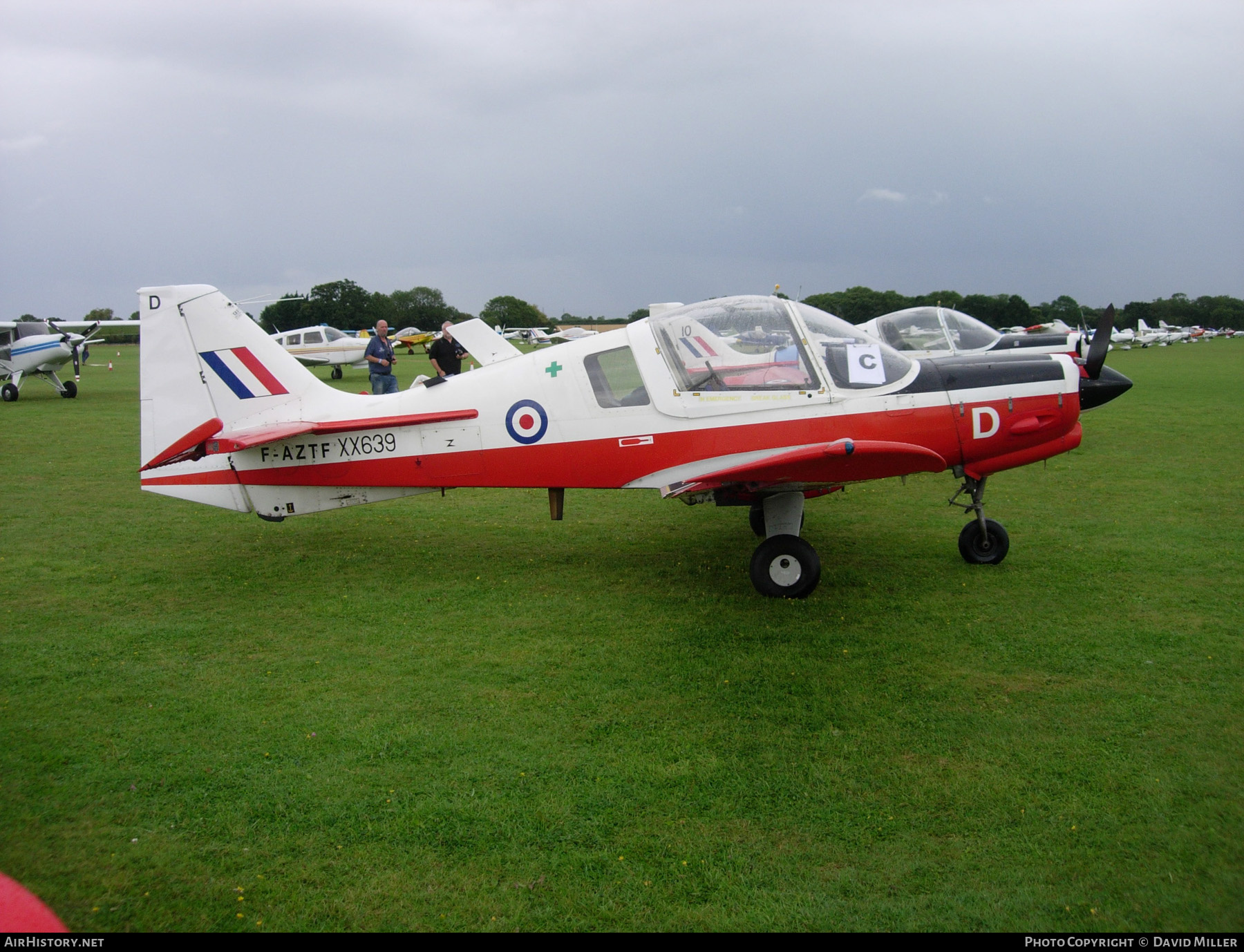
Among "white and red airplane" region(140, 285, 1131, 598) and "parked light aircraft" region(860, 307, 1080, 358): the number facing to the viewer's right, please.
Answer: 2

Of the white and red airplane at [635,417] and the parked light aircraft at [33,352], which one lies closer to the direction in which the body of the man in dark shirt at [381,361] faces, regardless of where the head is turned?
the white and red airplane

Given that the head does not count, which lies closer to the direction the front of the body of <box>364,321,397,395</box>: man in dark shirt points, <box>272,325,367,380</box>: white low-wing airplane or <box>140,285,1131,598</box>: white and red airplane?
the white and red airplane

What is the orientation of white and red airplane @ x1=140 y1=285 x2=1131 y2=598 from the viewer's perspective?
to the viewer's right

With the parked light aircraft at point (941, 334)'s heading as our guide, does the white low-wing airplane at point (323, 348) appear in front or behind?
behind

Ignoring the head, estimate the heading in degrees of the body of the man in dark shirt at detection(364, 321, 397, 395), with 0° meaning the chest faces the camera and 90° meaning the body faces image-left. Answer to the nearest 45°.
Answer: approximately 315°

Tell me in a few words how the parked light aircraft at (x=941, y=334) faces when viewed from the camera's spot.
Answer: facing to the right of the viewer

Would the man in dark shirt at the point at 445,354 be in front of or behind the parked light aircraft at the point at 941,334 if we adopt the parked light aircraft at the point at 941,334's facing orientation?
behind

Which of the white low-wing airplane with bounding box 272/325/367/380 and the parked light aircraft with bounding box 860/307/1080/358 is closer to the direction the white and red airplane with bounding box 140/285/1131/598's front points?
the parked light aircraft
